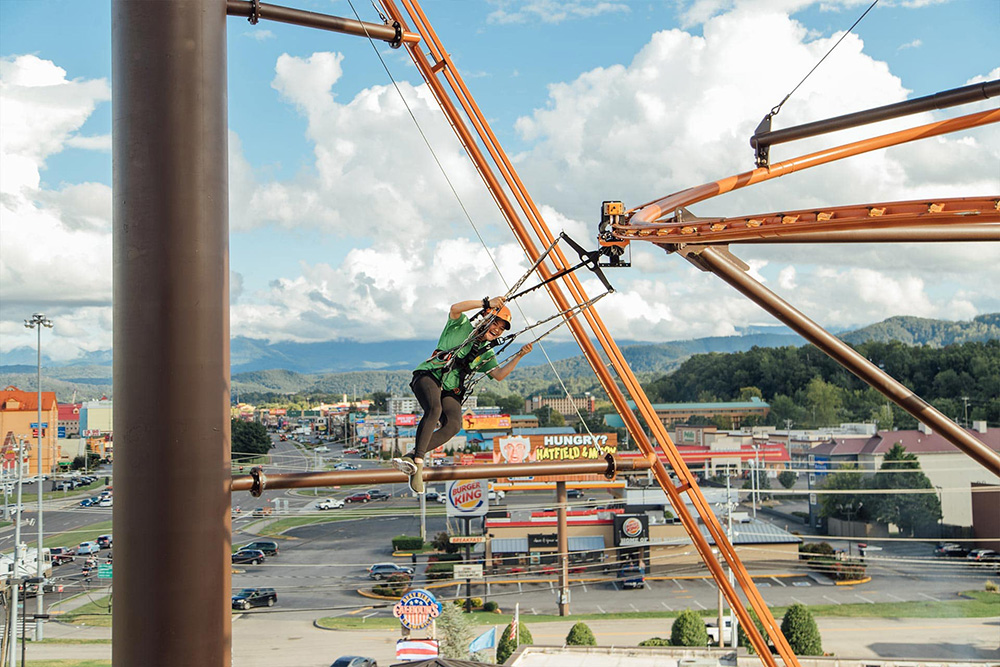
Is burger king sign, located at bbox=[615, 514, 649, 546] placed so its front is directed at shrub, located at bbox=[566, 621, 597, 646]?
yes

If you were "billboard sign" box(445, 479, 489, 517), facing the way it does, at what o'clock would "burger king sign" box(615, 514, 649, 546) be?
The burger king sign is roughly at 8 o'clock from the billboard sign.

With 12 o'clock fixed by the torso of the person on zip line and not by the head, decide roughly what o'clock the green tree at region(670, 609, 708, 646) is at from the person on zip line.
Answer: The green tree is roughly at 8 o'clock from the person on zip line.

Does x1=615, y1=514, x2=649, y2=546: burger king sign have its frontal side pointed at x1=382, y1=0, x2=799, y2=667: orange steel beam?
yes

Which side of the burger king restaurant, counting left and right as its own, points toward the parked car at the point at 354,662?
front

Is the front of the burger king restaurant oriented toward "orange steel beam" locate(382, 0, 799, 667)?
yes

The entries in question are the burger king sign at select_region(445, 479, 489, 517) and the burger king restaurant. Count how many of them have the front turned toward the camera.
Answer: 2

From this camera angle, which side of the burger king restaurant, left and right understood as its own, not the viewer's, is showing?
front

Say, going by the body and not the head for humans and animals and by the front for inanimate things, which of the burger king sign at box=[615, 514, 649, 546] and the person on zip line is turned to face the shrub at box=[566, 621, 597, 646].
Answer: the burger king sign

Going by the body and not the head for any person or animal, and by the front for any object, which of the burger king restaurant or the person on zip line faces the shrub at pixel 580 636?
the burger king restaurant

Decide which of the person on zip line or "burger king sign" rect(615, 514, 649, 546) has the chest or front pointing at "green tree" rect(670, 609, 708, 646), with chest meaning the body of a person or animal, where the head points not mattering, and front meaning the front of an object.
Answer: the burger king sign

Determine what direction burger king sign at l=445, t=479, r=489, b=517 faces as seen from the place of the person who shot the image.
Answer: facing the viewer

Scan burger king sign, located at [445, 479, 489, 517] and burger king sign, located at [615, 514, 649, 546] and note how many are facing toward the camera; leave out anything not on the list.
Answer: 2

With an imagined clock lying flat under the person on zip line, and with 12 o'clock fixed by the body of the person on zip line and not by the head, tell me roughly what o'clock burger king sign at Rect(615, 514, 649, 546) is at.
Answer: The burger king sign is roughly at 8 o'clock from the person on zip line.

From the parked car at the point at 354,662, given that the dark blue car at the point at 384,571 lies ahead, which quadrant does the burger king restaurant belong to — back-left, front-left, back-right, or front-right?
front-right

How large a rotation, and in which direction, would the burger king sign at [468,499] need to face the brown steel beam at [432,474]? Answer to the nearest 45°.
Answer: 0° — it already faces it
